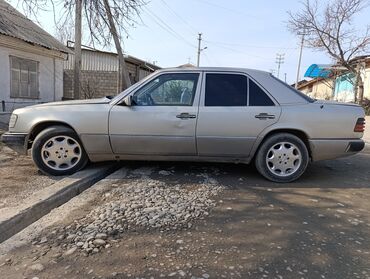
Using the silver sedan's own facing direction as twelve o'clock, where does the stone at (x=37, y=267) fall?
The stone is roughly at 10 o'clock from the silver sedan.

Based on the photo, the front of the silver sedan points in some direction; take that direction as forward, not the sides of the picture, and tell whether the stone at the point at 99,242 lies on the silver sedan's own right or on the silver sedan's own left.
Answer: on the silver sedan's own left

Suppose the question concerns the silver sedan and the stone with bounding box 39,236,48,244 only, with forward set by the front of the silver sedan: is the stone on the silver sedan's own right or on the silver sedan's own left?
on the silver sedan's own left

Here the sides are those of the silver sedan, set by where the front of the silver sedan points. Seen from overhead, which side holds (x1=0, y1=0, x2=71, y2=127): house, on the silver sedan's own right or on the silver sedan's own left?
on the silver sedan's own right

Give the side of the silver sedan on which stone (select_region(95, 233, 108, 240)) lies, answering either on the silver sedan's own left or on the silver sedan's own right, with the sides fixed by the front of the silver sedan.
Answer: on the silver sedan's own left

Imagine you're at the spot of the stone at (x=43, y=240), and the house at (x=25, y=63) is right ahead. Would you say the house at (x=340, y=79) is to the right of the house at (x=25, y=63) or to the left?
right

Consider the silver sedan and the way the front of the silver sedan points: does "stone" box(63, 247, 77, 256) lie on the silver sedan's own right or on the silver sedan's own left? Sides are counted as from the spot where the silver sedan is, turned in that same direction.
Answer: on the silver sedan's own left

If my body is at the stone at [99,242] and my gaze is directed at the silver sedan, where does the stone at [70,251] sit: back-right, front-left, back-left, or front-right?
back-left

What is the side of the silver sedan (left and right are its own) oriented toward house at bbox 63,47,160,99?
right

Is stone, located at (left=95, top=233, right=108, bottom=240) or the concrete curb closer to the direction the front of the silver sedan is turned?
the concrete curb

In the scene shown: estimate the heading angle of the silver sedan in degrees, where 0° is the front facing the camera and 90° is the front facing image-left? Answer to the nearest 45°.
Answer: approximately 90°

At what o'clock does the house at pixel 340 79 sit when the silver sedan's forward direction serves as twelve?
The house is roughly at 4 o'clock from the silver sedan.
